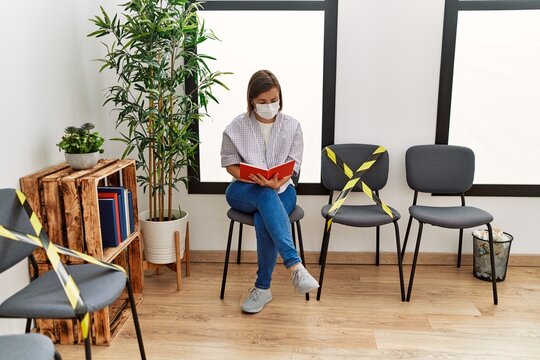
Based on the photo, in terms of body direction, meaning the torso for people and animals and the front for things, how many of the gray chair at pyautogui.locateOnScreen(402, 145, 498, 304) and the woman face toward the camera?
2

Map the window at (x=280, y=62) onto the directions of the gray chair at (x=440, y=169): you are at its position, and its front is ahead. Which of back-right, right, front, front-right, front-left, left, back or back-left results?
right

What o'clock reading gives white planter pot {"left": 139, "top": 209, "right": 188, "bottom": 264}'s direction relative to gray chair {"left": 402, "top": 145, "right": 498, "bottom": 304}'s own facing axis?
The white planter pot is roughly at 2 o'clock from the gray chair.

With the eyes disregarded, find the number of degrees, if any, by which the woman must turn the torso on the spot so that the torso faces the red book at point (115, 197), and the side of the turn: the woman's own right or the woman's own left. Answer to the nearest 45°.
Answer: approximately 90° to the woman's own right

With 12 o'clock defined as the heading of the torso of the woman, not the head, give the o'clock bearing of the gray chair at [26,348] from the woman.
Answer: The gray chair is roughly at 1 o'clock from the woman.

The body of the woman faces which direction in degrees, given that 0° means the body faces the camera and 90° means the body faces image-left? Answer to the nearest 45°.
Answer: approximately 0°

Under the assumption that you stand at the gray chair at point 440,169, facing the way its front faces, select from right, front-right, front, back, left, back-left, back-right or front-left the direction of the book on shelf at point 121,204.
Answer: front-right

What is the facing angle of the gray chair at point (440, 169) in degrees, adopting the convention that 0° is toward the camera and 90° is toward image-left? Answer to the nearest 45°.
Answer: approximately 0°

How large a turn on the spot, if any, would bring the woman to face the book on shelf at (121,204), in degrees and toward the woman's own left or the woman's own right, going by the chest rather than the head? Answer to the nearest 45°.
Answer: approximately 90° to the woman's own right

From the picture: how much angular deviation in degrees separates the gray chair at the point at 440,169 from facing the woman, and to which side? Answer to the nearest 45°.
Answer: approximately 45° to its right
